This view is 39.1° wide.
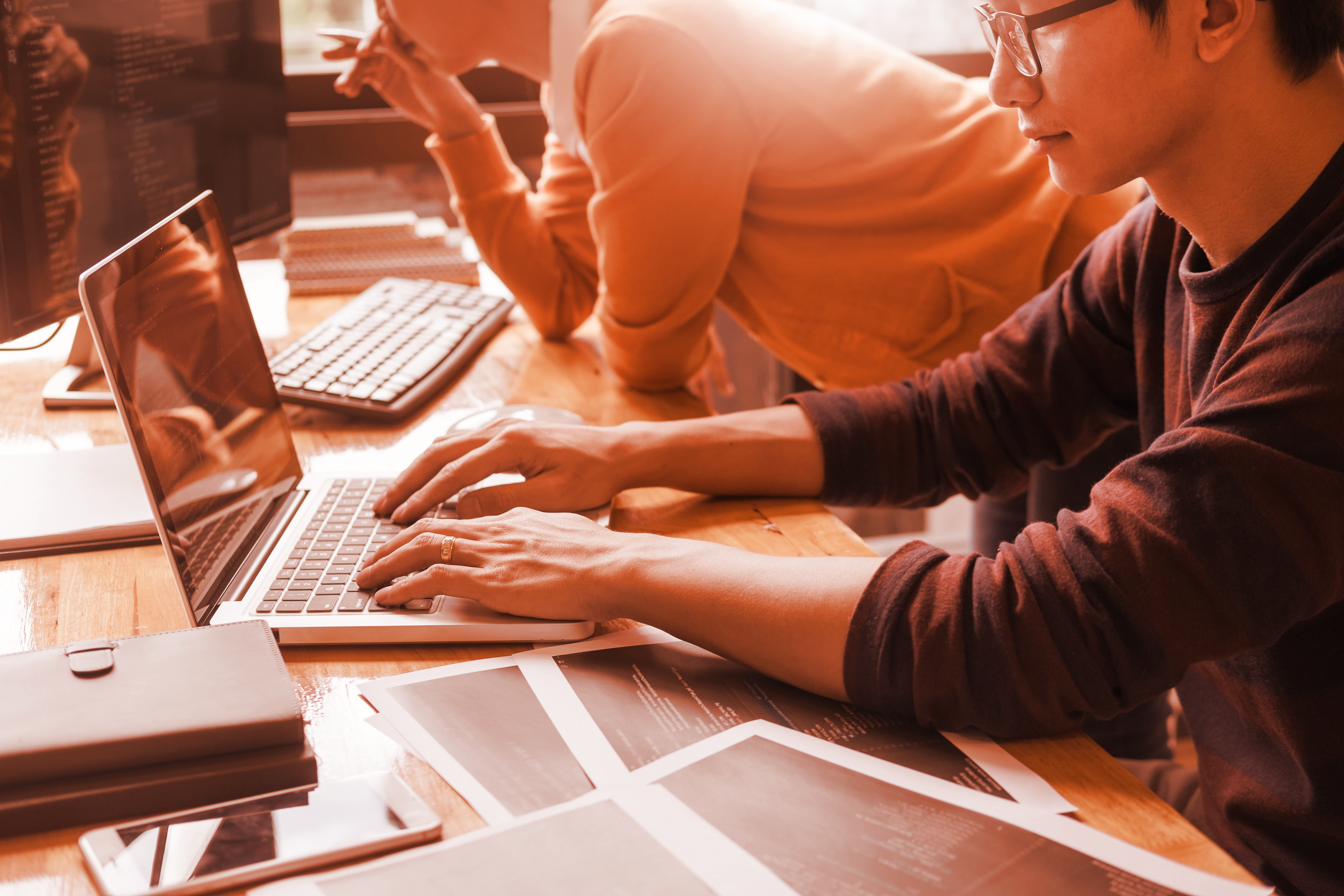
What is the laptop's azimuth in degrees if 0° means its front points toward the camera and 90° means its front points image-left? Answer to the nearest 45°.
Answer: approximately 270°

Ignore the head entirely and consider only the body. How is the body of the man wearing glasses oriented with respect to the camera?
to the viewer's left

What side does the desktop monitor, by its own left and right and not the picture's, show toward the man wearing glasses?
front

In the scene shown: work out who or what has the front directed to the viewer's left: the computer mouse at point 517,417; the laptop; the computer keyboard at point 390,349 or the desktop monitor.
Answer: the computer mouse

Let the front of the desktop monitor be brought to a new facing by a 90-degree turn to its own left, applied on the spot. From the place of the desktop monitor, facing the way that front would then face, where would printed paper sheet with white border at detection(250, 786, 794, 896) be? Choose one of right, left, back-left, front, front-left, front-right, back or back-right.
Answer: back-right

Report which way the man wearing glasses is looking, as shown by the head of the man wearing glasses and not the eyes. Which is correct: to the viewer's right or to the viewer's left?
to the viewer's left

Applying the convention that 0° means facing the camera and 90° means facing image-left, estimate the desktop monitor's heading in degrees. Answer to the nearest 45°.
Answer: approximately 315°

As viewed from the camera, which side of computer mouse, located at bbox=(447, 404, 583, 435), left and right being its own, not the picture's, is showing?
left

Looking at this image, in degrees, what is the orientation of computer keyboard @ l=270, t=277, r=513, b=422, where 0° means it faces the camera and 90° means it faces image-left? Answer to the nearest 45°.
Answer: approximately 315°

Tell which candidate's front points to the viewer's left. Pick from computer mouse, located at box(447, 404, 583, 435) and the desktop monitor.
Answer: the computer mouse

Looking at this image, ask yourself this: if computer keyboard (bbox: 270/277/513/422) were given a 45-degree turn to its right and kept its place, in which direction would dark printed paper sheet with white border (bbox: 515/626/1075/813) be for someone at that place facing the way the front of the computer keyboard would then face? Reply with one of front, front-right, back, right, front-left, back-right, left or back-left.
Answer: front
